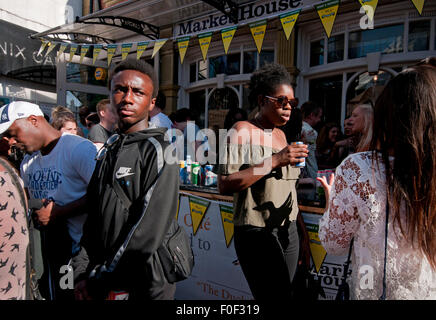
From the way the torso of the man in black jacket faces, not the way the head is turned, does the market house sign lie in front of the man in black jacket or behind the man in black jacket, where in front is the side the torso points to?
behind

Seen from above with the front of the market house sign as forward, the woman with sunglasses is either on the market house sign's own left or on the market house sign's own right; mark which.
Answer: on the market house sign's own left

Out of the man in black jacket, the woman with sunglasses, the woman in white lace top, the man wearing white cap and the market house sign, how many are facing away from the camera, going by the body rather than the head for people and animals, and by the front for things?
1

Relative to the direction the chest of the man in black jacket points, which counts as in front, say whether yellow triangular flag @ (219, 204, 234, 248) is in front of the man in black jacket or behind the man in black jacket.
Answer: behind

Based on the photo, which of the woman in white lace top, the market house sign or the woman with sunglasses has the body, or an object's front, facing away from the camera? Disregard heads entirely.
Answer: the woman in white lace top

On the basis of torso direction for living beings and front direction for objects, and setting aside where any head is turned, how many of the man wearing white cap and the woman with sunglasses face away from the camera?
0

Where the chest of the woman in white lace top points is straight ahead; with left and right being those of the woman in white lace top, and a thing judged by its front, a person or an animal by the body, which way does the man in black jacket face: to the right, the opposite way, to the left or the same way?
the opposite way

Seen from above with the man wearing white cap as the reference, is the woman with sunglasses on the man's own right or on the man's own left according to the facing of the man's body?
on the man's own left

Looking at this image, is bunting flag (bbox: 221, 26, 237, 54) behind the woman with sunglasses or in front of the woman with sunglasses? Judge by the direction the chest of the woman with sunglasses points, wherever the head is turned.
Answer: behind

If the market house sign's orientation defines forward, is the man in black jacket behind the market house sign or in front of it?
in front

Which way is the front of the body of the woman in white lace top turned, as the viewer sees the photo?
away from the camera

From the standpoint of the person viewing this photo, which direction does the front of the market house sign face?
facing the viewer and to the left of the viewer

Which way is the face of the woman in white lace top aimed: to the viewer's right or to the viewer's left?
to the viewer's left
